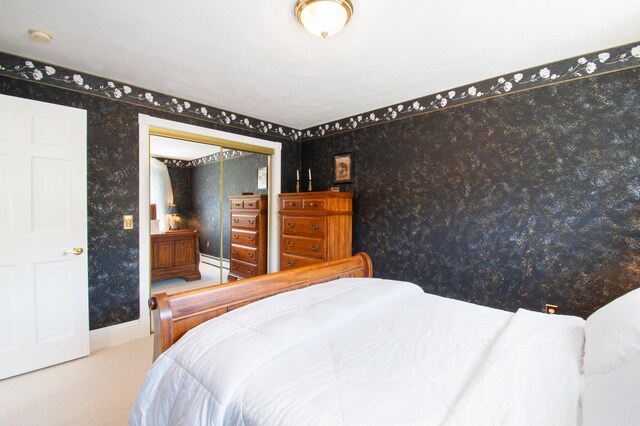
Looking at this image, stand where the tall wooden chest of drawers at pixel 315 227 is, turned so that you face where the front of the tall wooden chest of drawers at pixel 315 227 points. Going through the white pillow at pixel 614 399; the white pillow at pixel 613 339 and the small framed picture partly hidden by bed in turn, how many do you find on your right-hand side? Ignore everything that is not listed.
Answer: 0

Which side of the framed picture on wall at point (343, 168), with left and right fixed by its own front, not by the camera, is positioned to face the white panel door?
front

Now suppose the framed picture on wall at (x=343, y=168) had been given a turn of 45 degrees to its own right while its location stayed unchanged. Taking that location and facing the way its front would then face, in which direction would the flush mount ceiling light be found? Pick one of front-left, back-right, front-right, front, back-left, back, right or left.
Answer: left

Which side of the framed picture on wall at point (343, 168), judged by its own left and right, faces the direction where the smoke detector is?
front

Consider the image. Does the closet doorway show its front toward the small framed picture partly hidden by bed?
yes

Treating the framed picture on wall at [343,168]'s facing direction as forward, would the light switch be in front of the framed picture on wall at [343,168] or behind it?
in front

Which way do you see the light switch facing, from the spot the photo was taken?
facing the viewer

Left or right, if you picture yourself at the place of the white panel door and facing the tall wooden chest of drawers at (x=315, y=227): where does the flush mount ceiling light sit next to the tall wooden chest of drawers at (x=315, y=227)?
right

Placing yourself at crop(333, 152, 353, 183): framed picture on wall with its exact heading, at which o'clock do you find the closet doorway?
The closet doorway is roughly at 1 o'clock from the framed picture on wall.

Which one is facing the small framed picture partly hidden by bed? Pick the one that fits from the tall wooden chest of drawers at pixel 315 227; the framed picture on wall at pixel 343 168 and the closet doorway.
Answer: the closet doorway

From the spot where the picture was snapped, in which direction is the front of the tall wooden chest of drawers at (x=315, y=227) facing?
facing the viewer and to the left of the viewer

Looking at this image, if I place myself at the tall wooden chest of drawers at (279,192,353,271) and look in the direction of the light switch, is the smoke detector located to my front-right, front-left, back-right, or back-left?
front-left

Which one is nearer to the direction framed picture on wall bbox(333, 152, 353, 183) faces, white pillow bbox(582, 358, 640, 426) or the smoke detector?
the smoke detector

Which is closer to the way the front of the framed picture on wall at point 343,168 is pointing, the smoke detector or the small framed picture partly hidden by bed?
the smoke detector

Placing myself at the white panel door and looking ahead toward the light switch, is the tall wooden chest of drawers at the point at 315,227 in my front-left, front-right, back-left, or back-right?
front-right

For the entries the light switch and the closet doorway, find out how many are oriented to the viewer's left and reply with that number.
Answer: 0

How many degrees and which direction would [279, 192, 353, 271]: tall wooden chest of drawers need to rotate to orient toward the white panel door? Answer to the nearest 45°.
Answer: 0° — it already faces it
